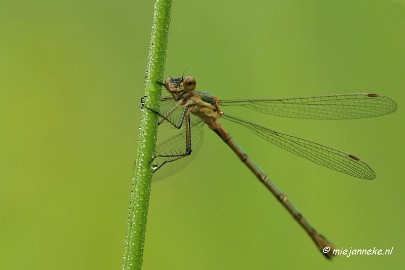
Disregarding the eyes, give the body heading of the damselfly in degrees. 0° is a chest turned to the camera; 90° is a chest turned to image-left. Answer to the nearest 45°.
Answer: approximately 90°
